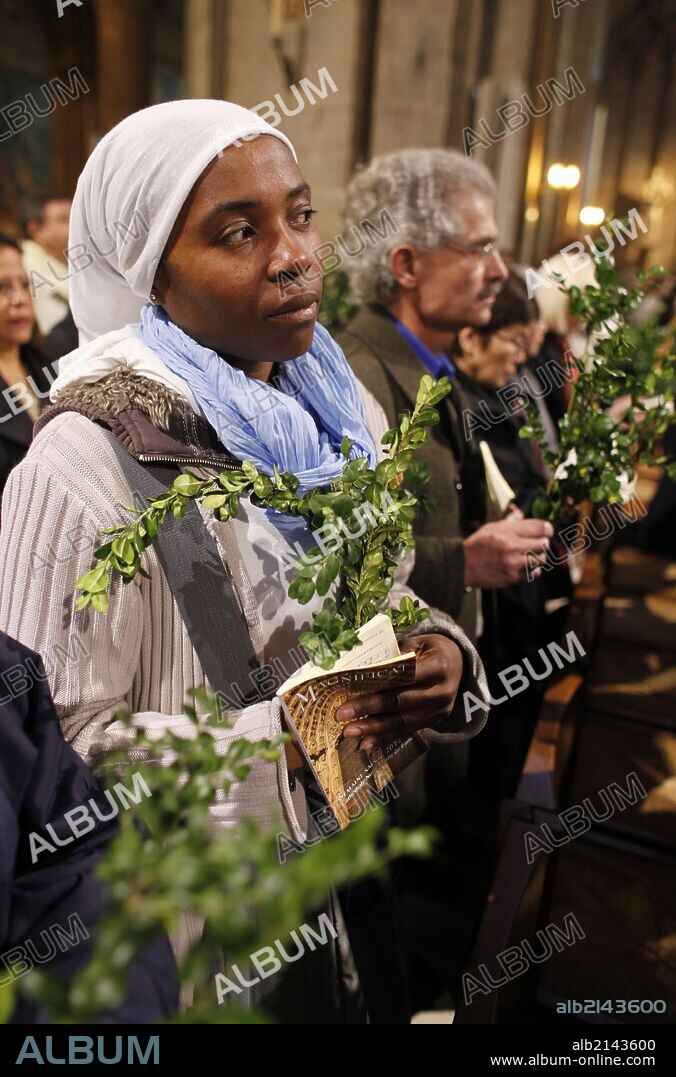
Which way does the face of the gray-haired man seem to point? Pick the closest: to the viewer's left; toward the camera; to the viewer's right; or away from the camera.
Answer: to the viewer's right

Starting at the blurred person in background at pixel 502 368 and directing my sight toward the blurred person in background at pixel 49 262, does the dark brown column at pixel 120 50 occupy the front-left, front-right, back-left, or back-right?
front-right

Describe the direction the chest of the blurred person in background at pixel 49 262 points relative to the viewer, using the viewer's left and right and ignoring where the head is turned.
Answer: facing the viewer and to the right of the viewer

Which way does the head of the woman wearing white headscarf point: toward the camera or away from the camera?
toward the camera

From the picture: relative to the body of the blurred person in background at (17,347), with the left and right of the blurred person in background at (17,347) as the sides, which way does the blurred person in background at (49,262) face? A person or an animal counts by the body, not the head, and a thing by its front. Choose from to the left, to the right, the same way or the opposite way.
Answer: the same way

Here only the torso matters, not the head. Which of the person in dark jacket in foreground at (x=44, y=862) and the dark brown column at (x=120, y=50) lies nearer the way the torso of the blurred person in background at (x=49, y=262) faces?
the person in dark jacket in foreground

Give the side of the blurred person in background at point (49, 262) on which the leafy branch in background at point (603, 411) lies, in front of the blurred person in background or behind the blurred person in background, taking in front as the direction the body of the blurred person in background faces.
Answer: in front

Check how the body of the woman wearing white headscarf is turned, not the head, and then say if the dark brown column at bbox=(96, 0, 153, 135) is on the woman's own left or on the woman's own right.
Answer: on the woman's own left

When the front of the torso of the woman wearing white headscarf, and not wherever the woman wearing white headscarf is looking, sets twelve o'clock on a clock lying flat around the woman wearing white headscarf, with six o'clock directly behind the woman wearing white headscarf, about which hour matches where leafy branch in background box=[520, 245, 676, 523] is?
The leafy branch in background is roughly at 9 o'clock from the woman wearing white headscarf.

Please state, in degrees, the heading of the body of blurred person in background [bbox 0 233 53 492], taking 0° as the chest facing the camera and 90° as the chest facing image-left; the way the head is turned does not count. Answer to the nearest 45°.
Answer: approximately 315°

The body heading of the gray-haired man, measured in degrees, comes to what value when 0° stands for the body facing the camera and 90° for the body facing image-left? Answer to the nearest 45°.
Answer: approximately 270°

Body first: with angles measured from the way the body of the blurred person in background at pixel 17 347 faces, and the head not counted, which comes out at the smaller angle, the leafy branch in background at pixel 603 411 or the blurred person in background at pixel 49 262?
the leafy branch in background

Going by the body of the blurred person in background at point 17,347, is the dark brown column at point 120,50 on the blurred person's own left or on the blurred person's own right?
on the blurred person's own left

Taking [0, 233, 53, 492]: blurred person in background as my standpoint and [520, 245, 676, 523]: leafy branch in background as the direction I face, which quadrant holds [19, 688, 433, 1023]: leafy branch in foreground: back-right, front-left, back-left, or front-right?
front-right

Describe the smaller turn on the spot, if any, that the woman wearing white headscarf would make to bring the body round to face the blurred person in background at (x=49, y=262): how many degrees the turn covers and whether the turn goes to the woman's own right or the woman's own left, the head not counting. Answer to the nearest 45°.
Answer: approximately 135° to the woman's own left

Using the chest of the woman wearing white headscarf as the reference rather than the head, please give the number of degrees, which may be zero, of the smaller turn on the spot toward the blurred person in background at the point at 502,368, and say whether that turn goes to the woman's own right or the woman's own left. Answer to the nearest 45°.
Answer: approximately 90° to the woman's own left

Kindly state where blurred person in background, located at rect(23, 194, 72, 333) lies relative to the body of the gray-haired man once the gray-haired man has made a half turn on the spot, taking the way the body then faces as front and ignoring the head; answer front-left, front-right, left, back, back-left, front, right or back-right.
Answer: front-right
